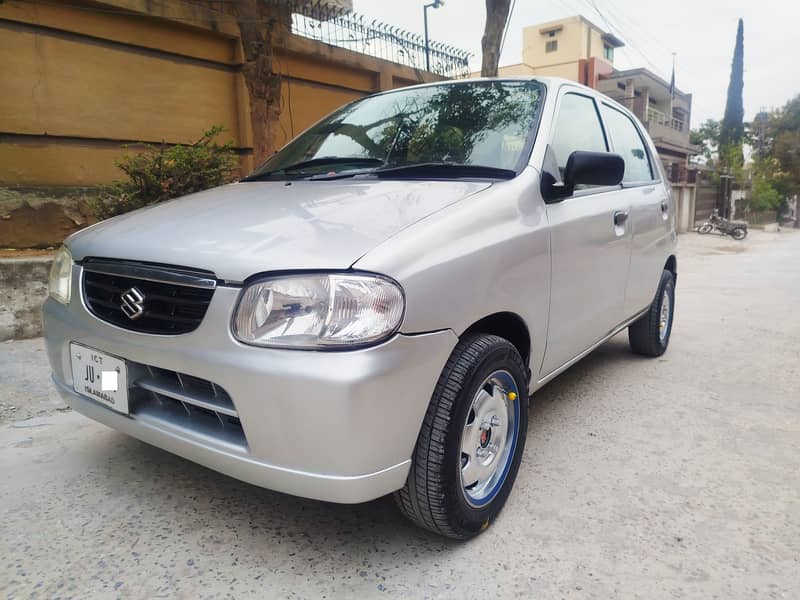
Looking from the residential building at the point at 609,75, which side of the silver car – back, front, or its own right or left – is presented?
back

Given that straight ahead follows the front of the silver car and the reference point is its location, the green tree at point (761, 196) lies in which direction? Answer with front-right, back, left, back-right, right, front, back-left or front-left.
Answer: back

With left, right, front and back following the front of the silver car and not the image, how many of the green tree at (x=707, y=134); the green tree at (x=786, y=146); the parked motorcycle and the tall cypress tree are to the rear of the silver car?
4

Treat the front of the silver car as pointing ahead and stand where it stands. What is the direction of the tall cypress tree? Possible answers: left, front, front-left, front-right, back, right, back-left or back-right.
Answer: back

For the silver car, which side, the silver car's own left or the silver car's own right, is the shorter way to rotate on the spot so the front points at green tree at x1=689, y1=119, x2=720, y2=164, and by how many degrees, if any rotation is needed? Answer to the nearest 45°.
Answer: approximately 180°

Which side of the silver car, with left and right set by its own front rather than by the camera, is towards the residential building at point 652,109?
back

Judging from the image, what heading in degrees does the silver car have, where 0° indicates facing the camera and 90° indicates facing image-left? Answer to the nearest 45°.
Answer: approximately 45°

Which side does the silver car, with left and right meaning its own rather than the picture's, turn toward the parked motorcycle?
back

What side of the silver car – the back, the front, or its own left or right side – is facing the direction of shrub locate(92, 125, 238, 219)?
right

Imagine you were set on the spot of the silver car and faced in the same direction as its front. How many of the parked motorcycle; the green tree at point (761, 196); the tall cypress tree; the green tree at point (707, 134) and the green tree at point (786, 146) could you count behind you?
5
